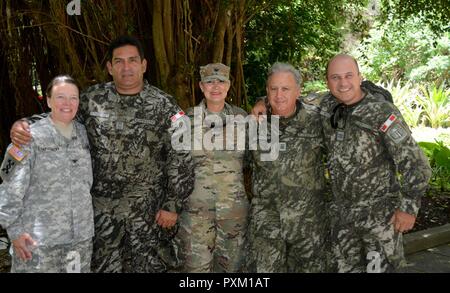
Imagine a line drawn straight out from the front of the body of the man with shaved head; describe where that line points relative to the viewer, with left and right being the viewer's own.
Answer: facing the viewer and to the left of the viewer

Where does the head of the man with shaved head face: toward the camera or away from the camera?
toward the camera

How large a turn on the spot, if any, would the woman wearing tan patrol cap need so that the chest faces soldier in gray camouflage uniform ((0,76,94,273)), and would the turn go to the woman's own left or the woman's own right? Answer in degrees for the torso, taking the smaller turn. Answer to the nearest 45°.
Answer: approximately 45° to the woman's own right

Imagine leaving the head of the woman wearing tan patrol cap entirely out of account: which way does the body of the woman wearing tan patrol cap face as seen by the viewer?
toward the camera

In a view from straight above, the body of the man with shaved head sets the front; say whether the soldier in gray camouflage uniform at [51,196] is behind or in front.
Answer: in front

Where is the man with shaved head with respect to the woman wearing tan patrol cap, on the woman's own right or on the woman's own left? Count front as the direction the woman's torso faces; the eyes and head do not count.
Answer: on the woman's own left

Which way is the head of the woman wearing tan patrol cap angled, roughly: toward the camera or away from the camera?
toward the camera

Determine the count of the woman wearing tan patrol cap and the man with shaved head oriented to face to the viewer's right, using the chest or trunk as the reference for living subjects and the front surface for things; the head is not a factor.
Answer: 0
